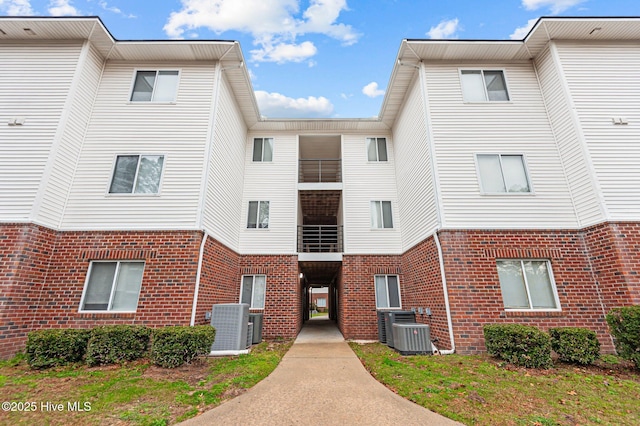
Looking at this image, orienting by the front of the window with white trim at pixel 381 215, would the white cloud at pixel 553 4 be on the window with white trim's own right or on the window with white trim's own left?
on the window with white trim's own left

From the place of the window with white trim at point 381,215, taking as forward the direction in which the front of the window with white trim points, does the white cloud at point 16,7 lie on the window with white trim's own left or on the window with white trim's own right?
on the window with white trim's own right

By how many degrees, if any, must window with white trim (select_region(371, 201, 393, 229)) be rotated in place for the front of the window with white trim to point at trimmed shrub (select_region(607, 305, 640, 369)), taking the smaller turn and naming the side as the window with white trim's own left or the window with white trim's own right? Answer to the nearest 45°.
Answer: approximately 45° to the window with white trim's own left

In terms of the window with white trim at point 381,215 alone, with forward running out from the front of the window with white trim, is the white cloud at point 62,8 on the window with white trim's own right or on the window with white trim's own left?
on the window with white trim's own right

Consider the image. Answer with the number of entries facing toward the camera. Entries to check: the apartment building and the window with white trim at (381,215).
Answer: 2
